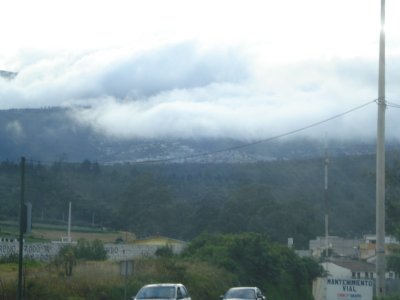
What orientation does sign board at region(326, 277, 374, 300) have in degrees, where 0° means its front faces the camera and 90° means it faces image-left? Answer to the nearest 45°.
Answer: approximately 0°
